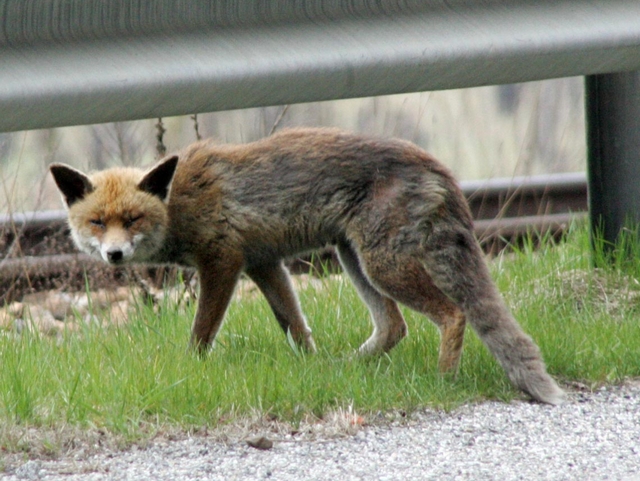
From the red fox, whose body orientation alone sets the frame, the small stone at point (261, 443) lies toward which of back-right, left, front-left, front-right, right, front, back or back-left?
left

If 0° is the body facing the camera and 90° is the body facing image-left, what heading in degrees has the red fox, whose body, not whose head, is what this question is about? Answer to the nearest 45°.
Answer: approximately 90°
